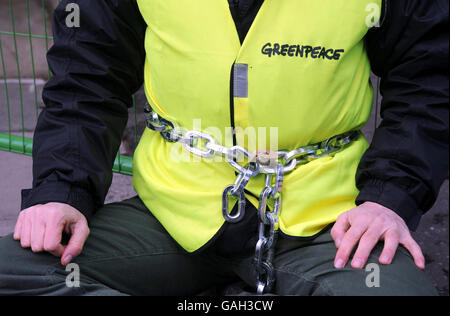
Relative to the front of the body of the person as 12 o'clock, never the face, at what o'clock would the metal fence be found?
The metal fence is roughly at 5 o'clock from the person.

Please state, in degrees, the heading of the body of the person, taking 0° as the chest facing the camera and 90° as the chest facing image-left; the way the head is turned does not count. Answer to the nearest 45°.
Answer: approximately 0°
